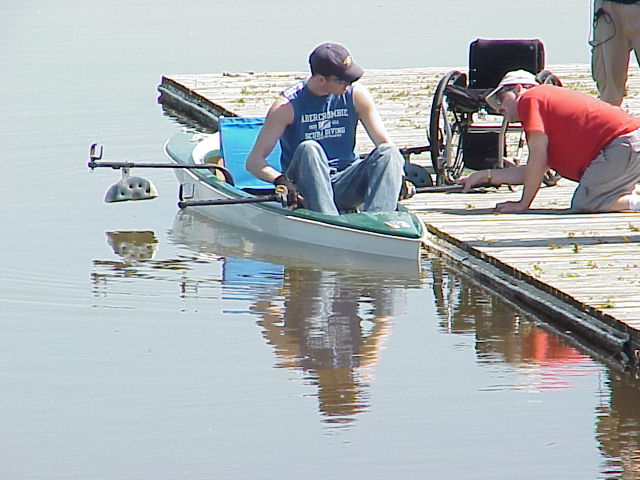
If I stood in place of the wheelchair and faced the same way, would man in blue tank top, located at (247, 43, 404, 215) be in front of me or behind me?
in front

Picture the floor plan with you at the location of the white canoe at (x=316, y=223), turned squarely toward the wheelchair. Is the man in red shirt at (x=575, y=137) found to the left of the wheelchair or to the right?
right

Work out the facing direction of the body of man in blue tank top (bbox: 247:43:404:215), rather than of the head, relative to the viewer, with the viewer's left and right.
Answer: facing the viewer and to the right of the viewer

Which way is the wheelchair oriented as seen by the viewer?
toward the camera

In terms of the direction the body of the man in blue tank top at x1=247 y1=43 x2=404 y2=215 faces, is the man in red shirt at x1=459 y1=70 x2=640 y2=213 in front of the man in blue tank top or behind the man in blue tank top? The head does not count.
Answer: in front

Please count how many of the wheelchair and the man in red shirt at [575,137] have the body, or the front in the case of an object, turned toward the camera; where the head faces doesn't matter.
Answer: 1

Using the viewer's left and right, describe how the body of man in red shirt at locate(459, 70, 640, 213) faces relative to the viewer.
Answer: facing to the left of the viewer

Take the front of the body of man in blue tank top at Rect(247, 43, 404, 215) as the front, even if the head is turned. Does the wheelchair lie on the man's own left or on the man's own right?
on the man's own left

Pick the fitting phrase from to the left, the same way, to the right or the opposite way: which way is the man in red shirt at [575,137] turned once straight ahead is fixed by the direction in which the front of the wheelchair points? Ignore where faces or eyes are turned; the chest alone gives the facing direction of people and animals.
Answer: to the right

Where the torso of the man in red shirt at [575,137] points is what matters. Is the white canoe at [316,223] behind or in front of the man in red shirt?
in front
